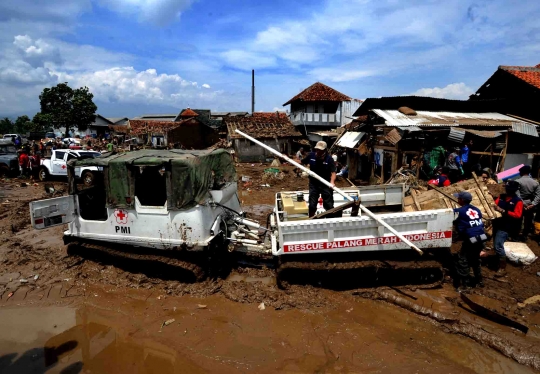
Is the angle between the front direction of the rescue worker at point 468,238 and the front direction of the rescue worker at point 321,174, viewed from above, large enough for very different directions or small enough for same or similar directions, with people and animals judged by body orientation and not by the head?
very different directions

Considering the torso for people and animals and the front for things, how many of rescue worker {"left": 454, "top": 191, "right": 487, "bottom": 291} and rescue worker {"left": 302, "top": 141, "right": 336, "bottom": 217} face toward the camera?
1

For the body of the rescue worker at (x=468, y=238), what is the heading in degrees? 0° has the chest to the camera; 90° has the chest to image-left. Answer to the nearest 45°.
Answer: approximately 135°

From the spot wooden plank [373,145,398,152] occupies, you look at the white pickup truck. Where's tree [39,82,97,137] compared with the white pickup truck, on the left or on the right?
right

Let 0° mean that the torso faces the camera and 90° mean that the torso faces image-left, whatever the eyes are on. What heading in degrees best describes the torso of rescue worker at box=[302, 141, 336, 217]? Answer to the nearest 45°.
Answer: approximately 0°

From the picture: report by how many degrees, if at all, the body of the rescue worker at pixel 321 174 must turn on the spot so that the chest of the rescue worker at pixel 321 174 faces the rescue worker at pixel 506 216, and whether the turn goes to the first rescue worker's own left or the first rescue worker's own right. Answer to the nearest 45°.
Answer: approximately 90° to the first rescue worker's own left

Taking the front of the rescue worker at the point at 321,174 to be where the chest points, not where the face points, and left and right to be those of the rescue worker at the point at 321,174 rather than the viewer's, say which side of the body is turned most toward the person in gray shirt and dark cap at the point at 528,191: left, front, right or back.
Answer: left

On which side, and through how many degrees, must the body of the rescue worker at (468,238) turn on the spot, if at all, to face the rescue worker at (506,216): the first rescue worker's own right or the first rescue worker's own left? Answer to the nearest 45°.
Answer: approximately 90° to the first rescue worker's own right

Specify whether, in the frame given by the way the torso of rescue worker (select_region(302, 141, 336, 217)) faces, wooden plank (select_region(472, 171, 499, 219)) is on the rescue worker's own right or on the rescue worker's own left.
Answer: on the rescue worker's own left

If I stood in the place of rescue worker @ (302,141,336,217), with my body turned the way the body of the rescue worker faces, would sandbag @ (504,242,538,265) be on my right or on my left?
on my left

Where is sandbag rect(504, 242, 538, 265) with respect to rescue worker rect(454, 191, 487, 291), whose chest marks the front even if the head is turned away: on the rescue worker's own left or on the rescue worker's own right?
on the rescue worker's own right
